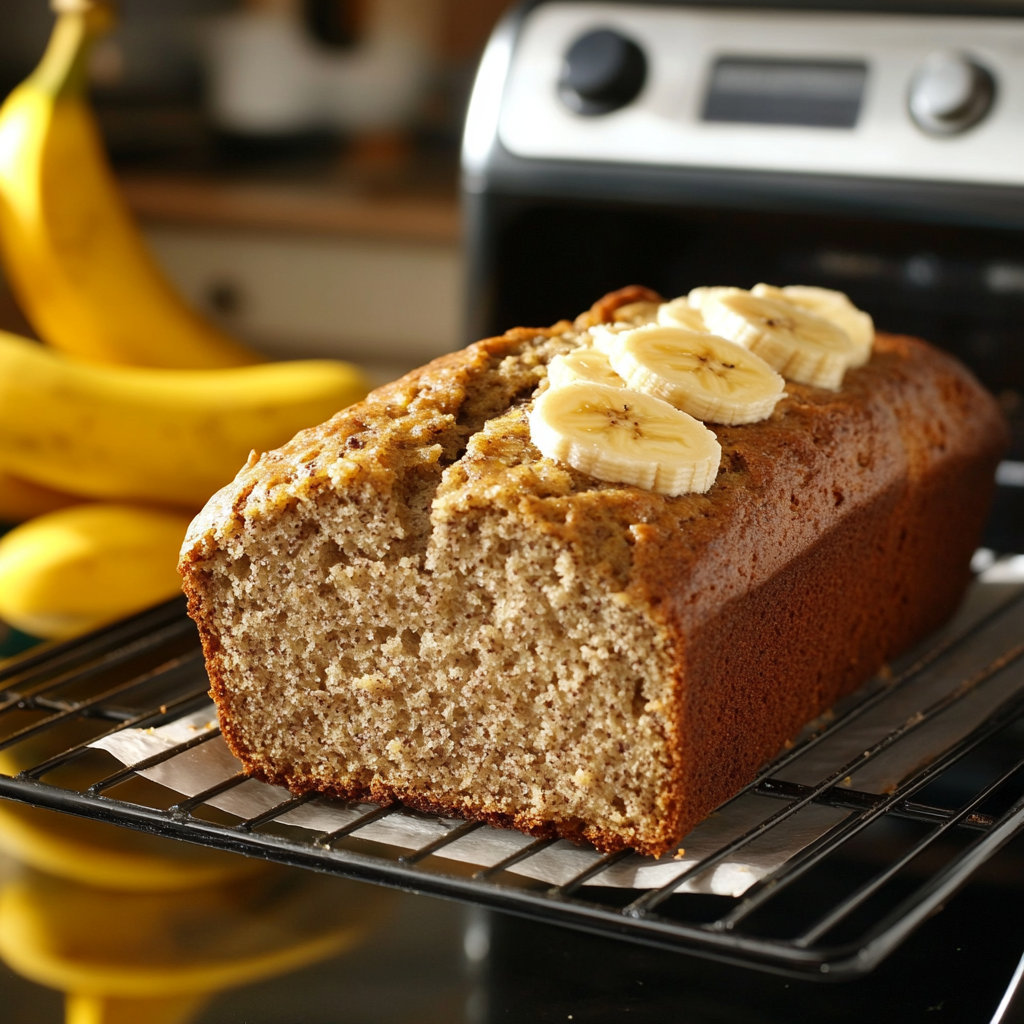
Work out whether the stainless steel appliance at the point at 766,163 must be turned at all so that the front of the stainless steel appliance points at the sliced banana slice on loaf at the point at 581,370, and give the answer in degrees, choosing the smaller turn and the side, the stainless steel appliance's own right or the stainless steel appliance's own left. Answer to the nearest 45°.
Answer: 0° — it already faces it

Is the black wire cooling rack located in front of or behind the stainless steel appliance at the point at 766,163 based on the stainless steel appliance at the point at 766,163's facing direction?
in front

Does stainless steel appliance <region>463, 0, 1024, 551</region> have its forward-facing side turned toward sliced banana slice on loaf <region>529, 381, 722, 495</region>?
yes

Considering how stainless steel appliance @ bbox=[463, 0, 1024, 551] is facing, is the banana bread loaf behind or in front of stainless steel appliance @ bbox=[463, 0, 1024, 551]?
in front

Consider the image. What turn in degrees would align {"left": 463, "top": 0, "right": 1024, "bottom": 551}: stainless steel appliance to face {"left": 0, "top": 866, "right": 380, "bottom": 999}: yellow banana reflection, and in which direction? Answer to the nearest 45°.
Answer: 0° — it already faces it

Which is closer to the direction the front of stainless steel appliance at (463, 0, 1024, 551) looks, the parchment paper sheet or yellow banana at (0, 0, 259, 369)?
the parchment paper sheet

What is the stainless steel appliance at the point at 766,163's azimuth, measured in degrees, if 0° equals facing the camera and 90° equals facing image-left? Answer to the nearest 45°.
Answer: approximately 0°
